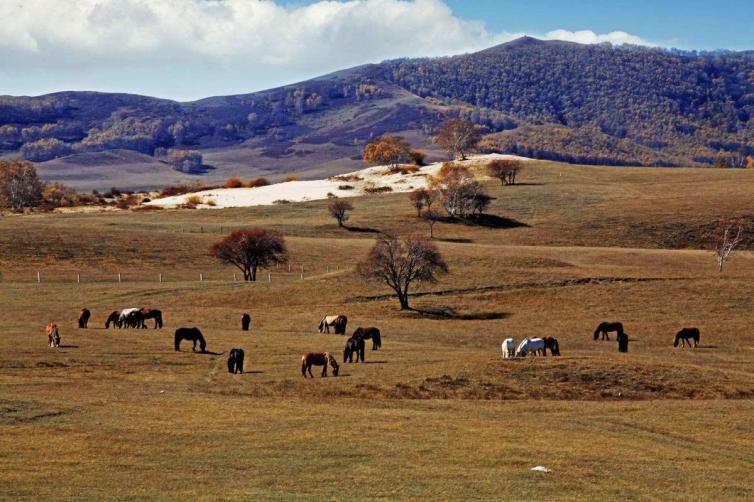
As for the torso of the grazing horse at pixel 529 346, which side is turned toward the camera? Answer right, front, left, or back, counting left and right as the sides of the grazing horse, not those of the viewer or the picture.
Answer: left

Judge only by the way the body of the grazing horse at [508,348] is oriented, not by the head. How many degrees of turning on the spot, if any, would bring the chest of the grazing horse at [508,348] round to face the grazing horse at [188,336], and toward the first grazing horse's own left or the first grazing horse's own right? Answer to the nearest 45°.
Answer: approximately 90° to the first grazing horse's own left

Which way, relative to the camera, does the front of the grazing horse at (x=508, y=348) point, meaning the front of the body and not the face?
away from the camera

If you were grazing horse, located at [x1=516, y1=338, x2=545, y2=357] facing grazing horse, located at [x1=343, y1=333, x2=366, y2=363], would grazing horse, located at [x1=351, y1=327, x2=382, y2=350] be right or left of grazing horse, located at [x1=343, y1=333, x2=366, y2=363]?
right

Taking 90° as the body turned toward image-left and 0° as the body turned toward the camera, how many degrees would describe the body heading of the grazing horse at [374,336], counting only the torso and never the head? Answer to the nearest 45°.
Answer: approximately 90°

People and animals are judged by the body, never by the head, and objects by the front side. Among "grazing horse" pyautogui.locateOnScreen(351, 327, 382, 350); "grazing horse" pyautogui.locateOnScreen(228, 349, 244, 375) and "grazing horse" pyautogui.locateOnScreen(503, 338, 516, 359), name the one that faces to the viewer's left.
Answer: "grazing horse" pyautogui.locateOnScreen(351, 327, 382, 350)

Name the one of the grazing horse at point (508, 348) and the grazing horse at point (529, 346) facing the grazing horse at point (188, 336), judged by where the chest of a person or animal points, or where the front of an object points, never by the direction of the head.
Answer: the grazing horse at point (529, 346)

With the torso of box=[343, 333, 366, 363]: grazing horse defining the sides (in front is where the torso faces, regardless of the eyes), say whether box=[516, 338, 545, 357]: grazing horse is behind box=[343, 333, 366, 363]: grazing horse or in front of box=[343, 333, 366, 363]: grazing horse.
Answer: behind

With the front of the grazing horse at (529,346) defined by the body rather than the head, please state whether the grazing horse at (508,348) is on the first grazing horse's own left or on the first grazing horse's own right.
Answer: on the first grazing horse's own left
